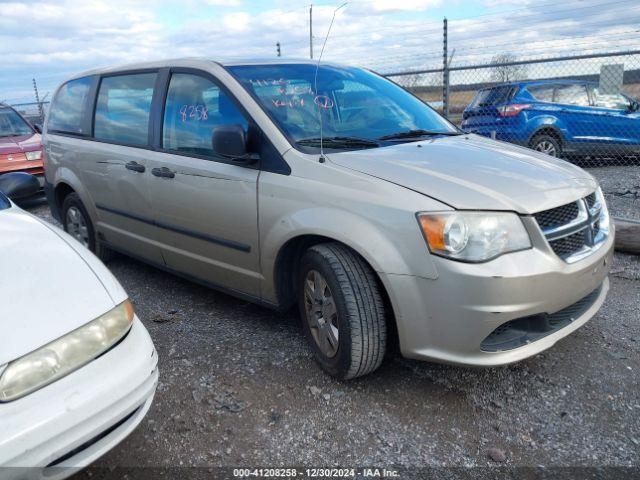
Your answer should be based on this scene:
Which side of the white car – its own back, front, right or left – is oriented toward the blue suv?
left

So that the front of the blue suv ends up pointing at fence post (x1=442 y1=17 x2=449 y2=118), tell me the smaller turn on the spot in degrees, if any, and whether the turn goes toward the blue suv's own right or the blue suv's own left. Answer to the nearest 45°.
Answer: approximately 180°

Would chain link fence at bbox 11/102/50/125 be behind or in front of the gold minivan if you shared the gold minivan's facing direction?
behind

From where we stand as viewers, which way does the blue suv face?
facing away from the viewer and to the right of the viewer

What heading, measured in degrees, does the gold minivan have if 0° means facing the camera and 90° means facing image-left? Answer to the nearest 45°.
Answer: approximately 315°

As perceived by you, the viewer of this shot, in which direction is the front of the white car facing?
facing the viewer and to the right of the viewer

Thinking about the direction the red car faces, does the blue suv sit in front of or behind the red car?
in front

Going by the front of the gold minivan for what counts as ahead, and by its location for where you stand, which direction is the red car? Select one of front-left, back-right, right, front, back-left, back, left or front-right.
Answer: back

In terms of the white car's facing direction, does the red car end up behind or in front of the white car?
behind

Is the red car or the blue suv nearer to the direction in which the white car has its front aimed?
the blue suv
